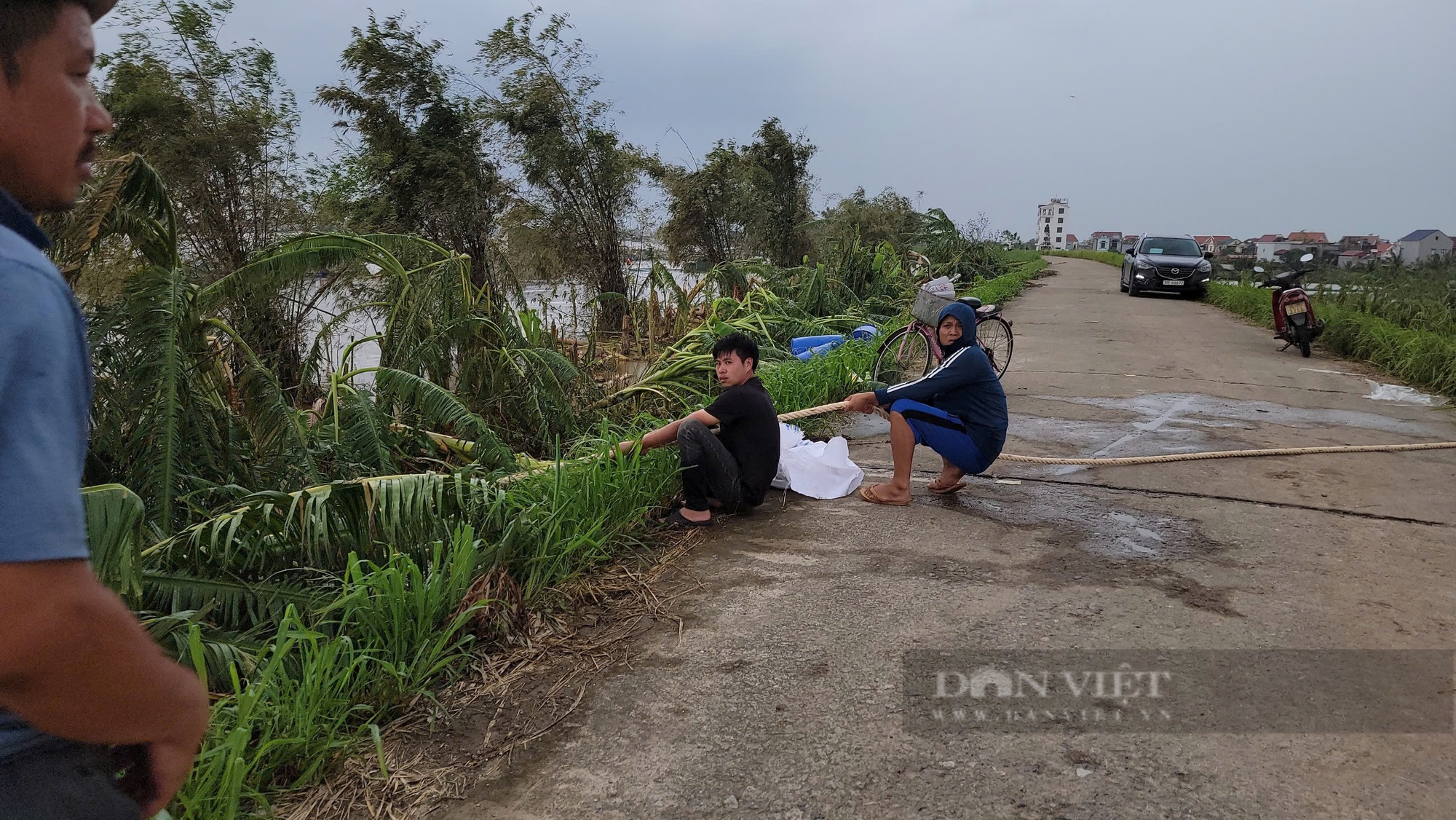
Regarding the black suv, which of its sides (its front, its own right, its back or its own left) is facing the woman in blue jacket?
front

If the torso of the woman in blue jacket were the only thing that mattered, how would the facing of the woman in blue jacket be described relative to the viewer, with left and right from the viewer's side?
facing to the left of the viewer

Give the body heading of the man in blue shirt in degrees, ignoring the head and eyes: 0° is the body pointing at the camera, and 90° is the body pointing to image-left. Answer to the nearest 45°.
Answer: approximately 270°

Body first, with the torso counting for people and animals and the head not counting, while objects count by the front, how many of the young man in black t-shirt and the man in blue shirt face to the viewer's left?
1

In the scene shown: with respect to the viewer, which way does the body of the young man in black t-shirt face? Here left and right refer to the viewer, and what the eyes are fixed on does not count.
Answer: facing to the left of the viewer

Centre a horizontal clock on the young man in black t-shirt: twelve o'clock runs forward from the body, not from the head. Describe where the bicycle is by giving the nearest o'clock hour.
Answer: The bicycle is roughly at 4 o'clock from the young man in black t-shirt.

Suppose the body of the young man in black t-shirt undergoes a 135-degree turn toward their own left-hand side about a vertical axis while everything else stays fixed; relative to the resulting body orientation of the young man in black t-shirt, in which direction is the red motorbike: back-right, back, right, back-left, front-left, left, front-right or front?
left

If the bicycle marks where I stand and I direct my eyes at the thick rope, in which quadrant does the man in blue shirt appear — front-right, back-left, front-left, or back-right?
front-right

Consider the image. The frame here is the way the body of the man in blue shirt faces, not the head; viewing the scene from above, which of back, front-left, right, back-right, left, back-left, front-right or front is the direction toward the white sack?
front-left

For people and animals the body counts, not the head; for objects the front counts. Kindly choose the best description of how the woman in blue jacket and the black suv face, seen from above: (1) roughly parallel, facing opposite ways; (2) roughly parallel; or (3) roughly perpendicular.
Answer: roughly perpendicular

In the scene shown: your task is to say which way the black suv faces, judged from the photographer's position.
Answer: facing the viewer

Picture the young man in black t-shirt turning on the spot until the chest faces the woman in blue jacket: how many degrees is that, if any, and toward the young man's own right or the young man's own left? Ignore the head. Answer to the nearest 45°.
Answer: approximately 180°

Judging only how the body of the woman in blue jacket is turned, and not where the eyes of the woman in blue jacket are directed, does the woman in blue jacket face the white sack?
yes

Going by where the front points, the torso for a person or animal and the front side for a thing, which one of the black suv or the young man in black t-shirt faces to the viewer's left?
the young man in black t-shirt

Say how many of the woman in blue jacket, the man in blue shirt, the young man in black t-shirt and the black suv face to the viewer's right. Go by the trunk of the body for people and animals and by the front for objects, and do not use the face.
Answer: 1
